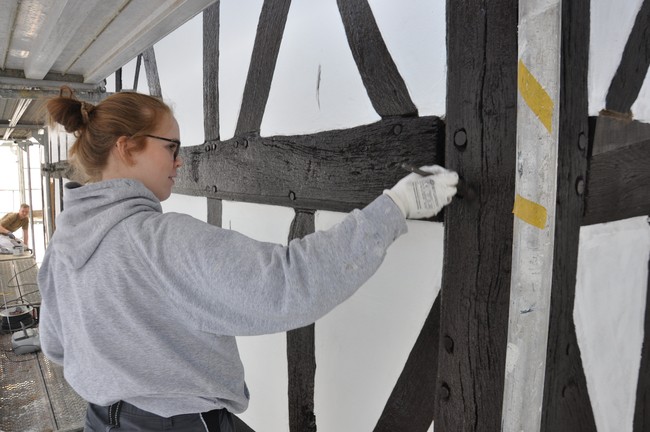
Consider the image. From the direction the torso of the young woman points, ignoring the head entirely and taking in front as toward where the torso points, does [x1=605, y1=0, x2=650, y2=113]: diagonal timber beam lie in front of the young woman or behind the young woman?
in front

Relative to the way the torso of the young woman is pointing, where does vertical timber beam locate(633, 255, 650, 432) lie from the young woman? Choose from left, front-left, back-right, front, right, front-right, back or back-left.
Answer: front-right

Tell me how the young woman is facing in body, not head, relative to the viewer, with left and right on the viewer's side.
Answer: facing away from the viewer and to the right of the viewer

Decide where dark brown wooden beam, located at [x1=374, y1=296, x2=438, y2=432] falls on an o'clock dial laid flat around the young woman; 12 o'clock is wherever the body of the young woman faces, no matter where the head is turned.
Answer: The dark brown wooden beam is roughly at 1 o'clock from the young woman.

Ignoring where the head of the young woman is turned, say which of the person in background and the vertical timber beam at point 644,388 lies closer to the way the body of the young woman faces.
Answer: the vertical timber beam

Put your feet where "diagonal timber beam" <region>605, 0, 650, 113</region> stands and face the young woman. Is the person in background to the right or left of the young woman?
right

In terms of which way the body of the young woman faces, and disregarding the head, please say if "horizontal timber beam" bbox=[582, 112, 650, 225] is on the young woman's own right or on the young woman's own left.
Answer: on the young woman's own right

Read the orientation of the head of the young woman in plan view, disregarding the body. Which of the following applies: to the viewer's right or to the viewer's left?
to the viewer's right

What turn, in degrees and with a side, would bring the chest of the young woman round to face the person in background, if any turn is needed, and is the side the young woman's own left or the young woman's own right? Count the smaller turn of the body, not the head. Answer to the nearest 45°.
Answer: approximately 90° to the young woman's own left

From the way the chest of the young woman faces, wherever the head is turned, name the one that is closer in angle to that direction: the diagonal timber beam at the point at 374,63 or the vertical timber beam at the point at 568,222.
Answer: the diagonal timber beam

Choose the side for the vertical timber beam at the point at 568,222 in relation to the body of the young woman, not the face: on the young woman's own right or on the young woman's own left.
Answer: on the young woman's own right

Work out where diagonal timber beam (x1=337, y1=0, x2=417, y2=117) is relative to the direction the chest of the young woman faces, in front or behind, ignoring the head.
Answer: in front
